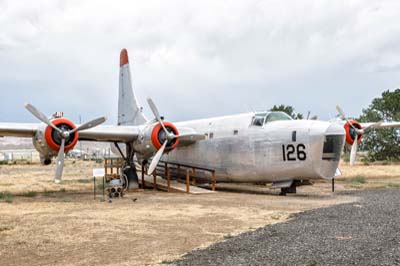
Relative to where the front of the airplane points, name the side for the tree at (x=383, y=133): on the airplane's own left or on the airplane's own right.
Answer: on the airplane's own left

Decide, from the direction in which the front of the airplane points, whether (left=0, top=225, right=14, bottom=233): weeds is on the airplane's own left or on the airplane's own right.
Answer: on the airplane's own right

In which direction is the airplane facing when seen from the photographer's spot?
facing the viewer and to the right of the viewer
